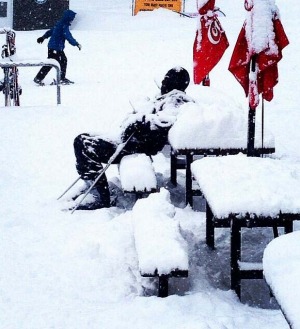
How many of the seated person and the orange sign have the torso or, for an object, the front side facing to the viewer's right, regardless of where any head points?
0

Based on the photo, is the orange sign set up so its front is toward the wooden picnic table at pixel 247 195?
yes

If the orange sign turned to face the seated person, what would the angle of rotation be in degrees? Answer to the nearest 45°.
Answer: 0° — it already faces them

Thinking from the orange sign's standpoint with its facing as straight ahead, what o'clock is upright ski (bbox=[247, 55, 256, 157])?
The upright ski is roughly at 12 o'clock from the orange sign.

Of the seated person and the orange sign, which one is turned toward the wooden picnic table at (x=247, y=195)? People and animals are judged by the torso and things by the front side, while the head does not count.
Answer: the orange sign

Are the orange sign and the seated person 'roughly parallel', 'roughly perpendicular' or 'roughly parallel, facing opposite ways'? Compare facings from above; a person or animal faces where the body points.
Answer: roughly perpendicular

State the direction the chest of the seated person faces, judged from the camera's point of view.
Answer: to the viewer's left
